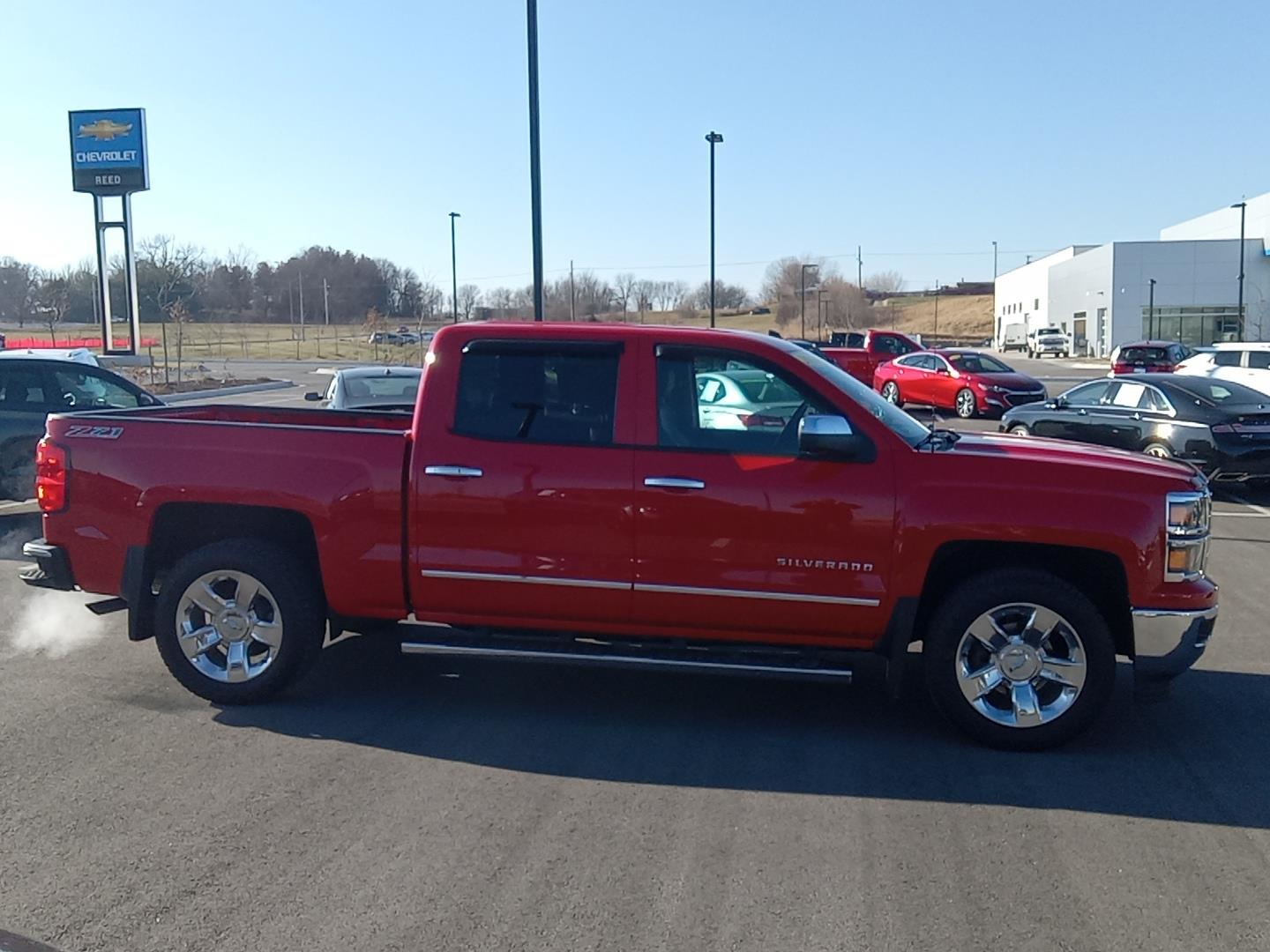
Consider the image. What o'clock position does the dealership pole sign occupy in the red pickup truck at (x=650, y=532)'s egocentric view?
The dealership pole sign is roughly at 8 o'clock from the red pickup truck.

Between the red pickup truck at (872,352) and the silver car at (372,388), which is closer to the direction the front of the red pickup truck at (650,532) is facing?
the red pickup truck

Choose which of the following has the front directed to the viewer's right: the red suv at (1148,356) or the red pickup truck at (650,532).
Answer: the red pickup truck

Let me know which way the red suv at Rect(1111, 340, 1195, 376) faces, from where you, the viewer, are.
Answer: facing away from the viewer

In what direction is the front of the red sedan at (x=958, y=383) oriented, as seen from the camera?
facing the viewer and to the right of the viewer

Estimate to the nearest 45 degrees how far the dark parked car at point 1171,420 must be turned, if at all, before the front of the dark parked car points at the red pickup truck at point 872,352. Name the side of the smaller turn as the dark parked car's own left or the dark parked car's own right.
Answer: approximately 45° to the dark parked car's own right

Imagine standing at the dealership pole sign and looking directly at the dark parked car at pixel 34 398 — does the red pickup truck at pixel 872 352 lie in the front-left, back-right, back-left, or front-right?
front-left

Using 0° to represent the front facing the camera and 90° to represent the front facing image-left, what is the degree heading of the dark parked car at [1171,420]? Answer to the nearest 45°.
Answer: approximately 135°

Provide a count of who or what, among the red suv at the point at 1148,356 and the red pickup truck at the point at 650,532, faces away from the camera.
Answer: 1

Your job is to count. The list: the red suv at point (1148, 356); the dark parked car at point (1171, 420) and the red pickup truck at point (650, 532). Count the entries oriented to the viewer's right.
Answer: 1

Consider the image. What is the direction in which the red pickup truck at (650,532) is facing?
to the viewer's right

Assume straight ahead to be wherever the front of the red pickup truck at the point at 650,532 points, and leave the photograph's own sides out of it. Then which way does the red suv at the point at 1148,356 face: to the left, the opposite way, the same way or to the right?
to the left

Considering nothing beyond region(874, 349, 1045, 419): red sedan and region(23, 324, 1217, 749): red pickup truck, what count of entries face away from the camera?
0

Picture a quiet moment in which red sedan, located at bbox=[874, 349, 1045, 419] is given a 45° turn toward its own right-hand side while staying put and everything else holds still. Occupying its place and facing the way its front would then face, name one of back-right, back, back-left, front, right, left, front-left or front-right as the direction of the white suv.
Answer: left

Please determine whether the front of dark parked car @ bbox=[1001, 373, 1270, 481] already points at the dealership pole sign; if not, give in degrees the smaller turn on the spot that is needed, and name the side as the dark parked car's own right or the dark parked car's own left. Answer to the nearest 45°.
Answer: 0° — it already faces it

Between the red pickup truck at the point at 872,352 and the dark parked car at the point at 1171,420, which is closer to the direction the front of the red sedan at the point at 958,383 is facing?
the dark parked car
